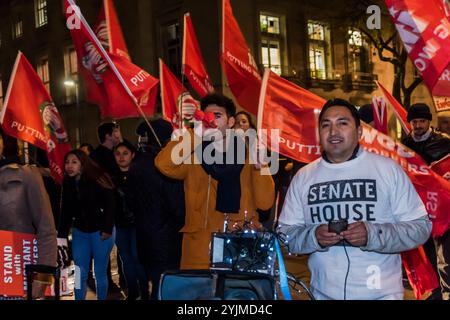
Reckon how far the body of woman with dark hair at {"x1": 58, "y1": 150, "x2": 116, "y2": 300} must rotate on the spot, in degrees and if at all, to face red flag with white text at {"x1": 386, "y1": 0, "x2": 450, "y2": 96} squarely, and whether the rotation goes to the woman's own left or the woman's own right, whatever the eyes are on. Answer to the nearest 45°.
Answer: approximately 90° to the woman's own left

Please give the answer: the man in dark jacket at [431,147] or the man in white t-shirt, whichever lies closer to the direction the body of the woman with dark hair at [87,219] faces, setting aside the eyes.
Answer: the man in white t-shirt

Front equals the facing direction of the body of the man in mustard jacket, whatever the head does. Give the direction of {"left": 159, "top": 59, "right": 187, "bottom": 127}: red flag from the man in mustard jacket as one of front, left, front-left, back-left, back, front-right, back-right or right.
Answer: back

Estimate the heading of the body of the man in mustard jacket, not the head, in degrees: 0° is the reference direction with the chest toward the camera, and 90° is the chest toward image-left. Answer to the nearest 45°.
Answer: approximately 0°

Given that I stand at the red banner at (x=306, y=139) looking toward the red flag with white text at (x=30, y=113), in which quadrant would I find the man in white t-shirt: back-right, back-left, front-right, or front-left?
back-left

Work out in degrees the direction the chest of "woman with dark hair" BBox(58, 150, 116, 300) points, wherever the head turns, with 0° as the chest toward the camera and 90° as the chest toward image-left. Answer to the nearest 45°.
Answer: approximately 45°
